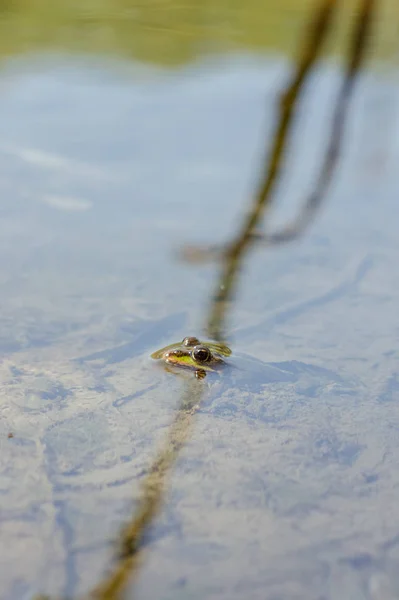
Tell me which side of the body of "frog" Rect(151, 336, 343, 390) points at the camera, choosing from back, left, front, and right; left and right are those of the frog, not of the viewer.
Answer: left
